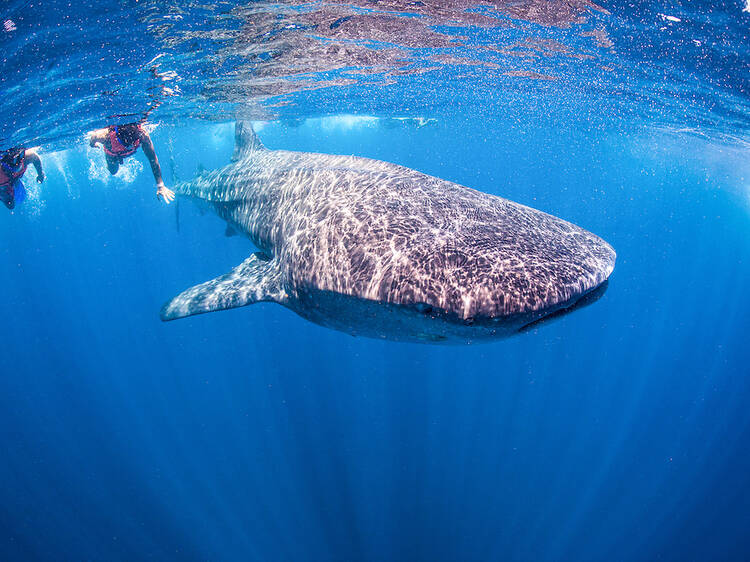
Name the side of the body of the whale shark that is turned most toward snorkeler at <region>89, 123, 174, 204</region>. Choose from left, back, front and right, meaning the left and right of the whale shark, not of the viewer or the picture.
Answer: back

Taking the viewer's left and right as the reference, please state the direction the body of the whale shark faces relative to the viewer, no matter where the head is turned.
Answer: facing the viewer and to the right of the viewer

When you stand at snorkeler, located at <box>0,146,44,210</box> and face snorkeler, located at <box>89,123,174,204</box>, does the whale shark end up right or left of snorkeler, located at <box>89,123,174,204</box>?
right

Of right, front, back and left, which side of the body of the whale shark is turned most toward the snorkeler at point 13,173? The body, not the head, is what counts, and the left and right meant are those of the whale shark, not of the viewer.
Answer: back
